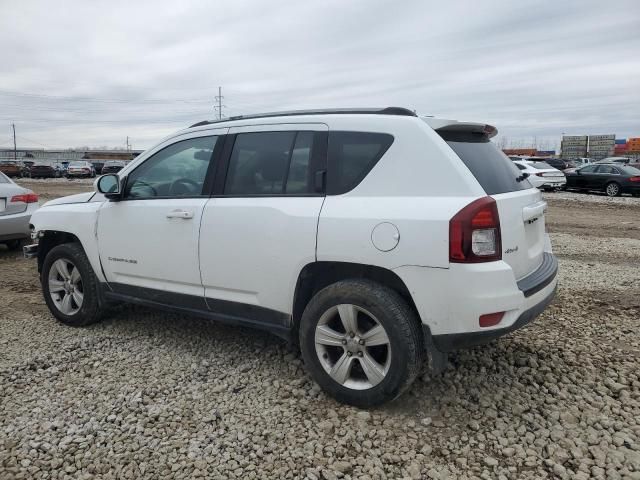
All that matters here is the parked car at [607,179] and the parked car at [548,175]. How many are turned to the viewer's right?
0

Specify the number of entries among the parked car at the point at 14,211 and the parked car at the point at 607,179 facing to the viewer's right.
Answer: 0

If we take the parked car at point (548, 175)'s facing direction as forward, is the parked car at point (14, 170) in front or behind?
in front

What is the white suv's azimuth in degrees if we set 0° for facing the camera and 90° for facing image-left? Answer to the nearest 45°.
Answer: approximately 135°

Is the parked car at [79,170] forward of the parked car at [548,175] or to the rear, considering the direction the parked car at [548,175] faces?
forward

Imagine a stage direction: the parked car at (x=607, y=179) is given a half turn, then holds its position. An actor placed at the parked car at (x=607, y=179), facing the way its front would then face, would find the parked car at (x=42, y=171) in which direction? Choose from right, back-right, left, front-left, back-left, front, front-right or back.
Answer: back-right

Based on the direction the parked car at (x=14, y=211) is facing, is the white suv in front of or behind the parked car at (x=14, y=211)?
behind

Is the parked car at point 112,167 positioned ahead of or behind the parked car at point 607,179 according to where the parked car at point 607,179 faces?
ahead

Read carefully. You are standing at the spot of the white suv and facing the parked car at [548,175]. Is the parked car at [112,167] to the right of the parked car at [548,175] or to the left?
left

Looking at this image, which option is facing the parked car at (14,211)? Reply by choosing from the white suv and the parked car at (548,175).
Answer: the white suv

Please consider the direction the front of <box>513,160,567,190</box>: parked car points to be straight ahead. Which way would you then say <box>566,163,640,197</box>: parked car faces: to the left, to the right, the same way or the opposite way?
the same way

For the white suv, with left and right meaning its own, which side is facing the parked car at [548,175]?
right

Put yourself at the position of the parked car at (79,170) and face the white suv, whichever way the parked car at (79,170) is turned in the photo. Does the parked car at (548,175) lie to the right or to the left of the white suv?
left

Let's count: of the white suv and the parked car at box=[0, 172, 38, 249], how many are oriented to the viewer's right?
0

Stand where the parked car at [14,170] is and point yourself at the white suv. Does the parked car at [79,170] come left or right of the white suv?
left

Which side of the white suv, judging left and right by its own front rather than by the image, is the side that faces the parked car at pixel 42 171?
front

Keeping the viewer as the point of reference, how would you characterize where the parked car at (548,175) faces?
facing away from the viewer and to the left of the viewer

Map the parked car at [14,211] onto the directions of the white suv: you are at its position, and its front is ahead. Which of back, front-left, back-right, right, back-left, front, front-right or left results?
front
